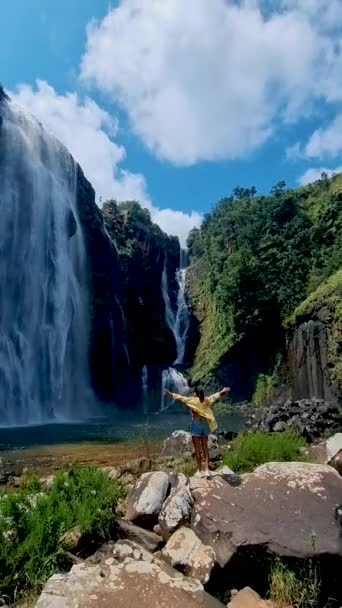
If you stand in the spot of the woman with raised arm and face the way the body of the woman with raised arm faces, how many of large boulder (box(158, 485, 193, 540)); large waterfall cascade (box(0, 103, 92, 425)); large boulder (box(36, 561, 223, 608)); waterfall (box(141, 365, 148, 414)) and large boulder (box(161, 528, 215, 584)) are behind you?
3

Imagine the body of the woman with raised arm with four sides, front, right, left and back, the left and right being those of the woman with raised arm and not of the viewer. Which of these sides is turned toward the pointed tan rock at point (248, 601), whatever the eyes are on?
back

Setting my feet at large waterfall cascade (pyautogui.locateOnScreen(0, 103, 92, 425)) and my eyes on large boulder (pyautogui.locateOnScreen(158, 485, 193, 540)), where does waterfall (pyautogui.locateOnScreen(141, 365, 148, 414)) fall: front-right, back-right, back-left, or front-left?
back-left

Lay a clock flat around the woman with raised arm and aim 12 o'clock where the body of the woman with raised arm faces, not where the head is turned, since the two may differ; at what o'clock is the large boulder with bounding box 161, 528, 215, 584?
The large boulder is roughly at 6 o'clock from the woman with raised arm.

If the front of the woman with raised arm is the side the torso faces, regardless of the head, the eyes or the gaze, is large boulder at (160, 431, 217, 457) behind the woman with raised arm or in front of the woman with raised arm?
in front

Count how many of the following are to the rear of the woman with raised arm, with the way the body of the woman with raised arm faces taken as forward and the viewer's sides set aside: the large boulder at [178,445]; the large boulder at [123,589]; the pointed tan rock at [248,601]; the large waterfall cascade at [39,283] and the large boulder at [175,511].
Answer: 3

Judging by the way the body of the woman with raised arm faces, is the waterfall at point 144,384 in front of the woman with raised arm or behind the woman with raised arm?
in front

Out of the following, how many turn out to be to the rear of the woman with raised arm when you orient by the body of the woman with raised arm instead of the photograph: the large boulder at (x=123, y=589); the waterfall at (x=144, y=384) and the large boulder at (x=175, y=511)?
2

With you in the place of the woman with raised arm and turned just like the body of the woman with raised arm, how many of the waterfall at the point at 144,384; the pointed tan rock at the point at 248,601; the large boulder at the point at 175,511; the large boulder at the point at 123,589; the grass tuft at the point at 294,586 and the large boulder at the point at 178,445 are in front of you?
2

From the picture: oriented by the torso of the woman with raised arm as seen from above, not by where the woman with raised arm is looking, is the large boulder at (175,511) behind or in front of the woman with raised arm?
behind

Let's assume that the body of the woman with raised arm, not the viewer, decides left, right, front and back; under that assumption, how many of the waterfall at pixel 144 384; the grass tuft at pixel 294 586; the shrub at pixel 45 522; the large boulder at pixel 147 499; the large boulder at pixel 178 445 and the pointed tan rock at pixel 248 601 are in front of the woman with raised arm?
2

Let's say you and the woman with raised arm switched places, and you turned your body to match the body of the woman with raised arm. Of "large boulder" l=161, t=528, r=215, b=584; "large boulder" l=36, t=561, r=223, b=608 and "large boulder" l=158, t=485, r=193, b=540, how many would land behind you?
3

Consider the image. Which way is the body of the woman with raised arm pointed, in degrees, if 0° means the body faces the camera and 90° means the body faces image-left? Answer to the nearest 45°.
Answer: approximately 180°

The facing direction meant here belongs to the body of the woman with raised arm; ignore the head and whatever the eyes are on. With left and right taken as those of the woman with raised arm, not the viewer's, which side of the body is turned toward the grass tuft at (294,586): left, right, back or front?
back
